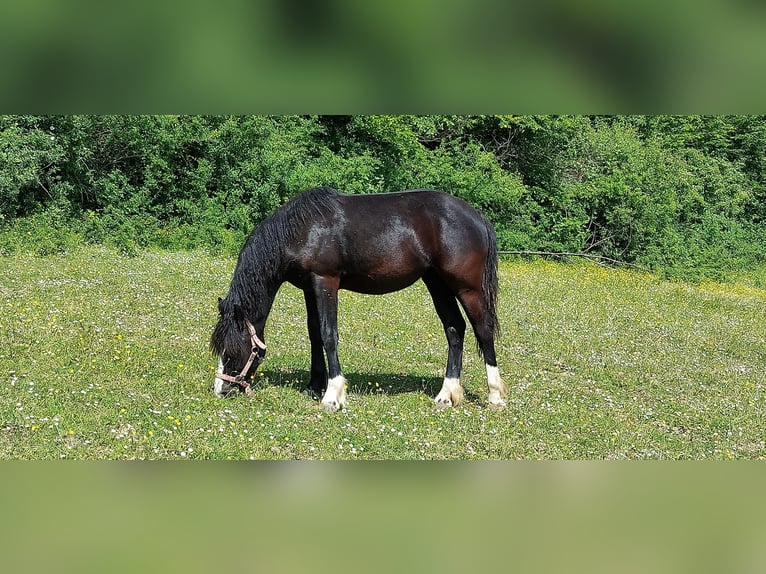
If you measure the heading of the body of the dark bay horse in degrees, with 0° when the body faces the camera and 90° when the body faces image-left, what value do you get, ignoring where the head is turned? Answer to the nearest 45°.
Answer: approximately 90°
